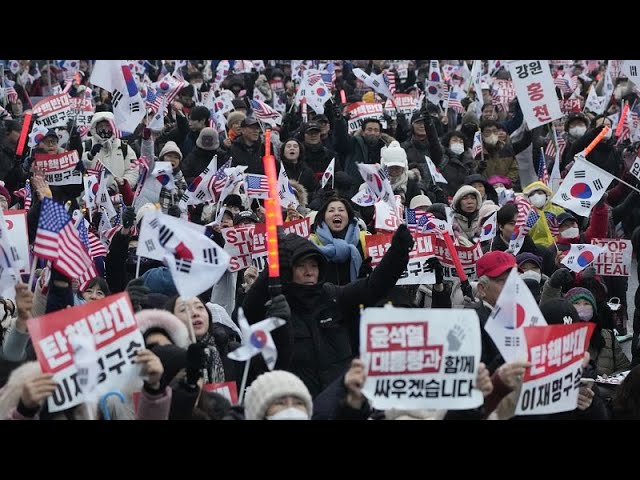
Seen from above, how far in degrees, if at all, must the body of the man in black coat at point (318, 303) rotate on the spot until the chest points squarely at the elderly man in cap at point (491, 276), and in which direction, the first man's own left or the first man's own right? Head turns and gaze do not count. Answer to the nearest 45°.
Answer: approximately 90° to the first man's own left

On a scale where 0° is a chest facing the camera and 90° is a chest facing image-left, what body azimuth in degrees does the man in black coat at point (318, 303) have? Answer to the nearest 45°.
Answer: approximately 0°
